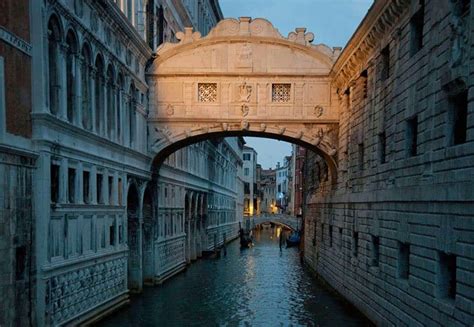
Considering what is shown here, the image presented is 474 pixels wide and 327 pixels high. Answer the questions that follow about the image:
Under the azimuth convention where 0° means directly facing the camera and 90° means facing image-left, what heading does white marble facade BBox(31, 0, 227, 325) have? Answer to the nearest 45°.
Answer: approximately 270°

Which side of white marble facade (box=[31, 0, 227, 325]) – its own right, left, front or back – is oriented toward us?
right
